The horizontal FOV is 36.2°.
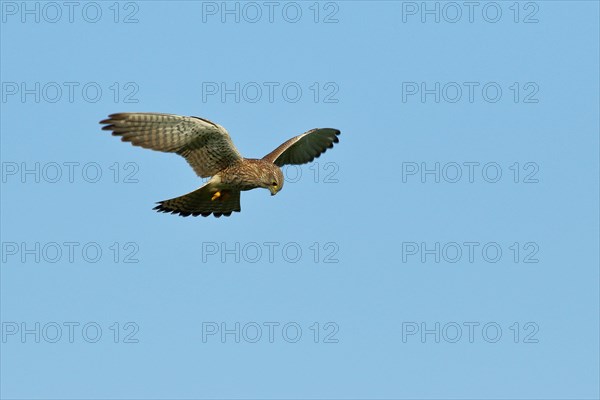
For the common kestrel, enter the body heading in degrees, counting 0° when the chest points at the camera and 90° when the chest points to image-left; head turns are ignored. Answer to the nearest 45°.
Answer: approximately 315°
